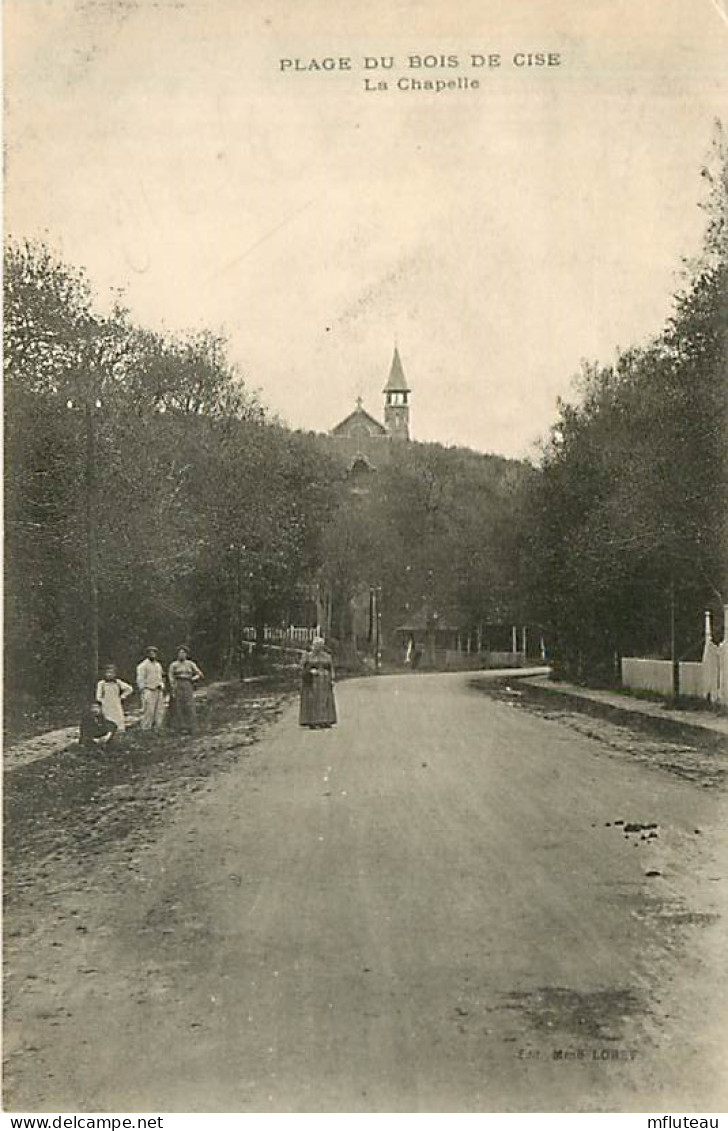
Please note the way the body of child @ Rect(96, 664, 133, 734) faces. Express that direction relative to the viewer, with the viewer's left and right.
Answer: facing the viewer

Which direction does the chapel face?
toward the camera

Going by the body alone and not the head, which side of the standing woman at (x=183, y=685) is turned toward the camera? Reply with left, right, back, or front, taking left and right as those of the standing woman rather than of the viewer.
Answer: front

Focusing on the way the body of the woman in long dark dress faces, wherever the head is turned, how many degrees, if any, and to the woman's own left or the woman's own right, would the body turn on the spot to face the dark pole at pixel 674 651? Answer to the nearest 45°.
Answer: approximately 90° to the woman's own left
